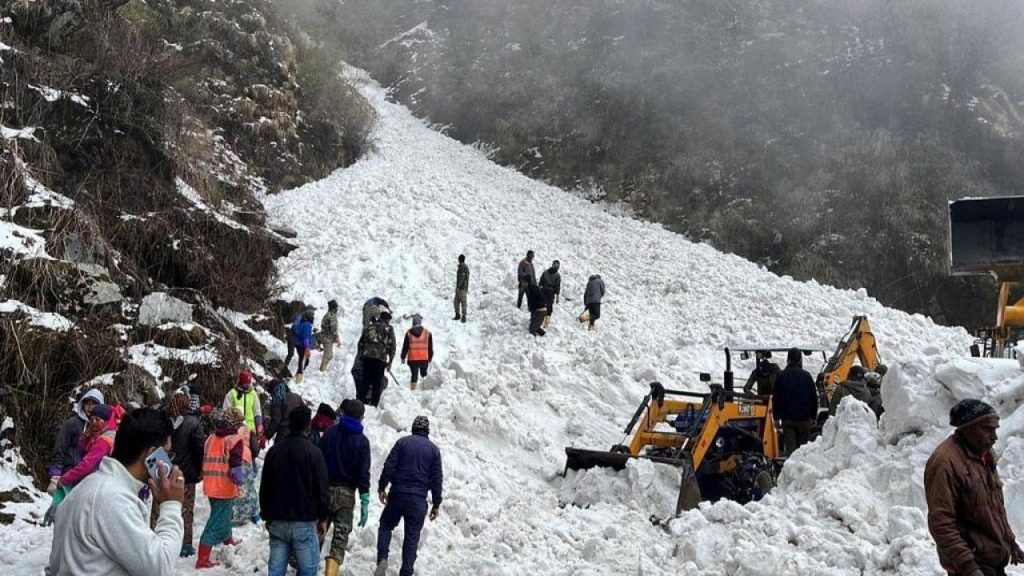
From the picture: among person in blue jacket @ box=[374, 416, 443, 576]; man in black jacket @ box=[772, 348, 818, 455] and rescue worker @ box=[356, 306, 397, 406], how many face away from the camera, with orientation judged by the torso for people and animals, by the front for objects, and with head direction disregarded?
3

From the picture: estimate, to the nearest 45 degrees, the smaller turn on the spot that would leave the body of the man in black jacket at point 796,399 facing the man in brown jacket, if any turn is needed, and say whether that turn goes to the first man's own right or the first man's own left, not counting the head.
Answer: approximately 180°

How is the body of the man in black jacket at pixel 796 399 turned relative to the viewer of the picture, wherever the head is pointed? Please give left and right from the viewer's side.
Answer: facing away from the viewer

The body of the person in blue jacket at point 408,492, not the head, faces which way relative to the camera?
away from the camera

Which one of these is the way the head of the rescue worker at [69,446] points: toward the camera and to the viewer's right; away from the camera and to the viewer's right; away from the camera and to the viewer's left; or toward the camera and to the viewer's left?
toward the camera and to the viewer's right

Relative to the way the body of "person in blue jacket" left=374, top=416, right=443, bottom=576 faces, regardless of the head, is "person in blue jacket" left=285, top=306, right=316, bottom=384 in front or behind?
in front

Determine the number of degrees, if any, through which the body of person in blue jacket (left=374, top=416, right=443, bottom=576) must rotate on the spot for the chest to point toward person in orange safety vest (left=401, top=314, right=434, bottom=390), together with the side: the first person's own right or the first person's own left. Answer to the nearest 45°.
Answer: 0° — they already face them

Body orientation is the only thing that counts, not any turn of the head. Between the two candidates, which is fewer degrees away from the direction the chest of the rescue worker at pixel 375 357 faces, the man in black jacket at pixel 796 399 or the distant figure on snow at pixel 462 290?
the distant figure on snow

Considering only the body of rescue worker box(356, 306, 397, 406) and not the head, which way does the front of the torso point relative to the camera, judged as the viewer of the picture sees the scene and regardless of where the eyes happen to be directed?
away from the camera

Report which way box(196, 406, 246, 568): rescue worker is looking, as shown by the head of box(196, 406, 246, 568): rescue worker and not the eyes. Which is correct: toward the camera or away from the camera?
away from the camera

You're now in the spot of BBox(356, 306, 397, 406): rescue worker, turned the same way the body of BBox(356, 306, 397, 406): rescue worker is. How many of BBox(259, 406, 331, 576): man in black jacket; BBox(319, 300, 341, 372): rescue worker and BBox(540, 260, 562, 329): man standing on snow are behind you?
1

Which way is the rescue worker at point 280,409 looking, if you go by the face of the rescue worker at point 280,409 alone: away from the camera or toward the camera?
away from the camera
